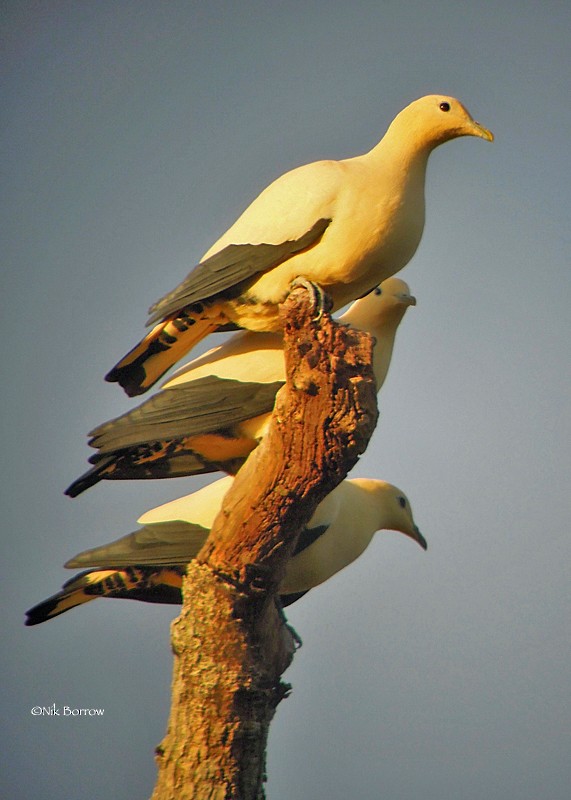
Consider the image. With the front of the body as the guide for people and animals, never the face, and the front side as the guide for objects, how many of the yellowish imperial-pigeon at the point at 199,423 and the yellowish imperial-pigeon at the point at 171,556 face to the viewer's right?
2

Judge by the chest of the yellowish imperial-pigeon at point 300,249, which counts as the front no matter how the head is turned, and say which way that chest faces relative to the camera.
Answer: to the viewer's right

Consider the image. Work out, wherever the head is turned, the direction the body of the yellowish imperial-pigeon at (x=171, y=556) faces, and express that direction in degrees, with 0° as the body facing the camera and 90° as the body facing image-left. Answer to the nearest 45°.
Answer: approximately 270°

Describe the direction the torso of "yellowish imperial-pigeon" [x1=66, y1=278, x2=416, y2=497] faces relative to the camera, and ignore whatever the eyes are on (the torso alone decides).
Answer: to the viewer's right

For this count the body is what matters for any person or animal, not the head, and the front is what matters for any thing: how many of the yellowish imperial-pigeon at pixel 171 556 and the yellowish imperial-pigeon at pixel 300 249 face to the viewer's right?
2

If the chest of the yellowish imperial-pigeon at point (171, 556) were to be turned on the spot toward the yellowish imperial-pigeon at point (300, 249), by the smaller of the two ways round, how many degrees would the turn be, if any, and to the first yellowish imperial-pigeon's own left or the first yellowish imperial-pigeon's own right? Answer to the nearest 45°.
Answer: approximately 45° to the first yellowish imperial-pigeon's own right
